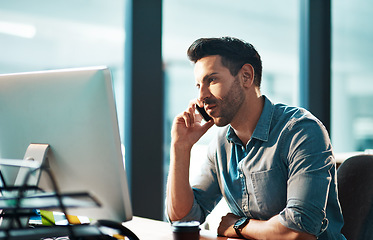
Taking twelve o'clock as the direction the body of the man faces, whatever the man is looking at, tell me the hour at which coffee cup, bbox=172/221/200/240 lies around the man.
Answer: The coffee cup is roughly at 11 o'clock from the man.

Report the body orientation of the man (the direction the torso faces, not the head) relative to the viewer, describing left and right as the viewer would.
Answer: facing the viewer and to the left of the viewer

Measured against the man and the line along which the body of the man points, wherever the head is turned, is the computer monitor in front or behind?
in front

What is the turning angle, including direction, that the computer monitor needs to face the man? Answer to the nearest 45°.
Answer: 0° — it already faces them

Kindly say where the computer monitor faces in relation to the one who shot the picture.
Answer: facing away from the viewer and to the right of the viewer
